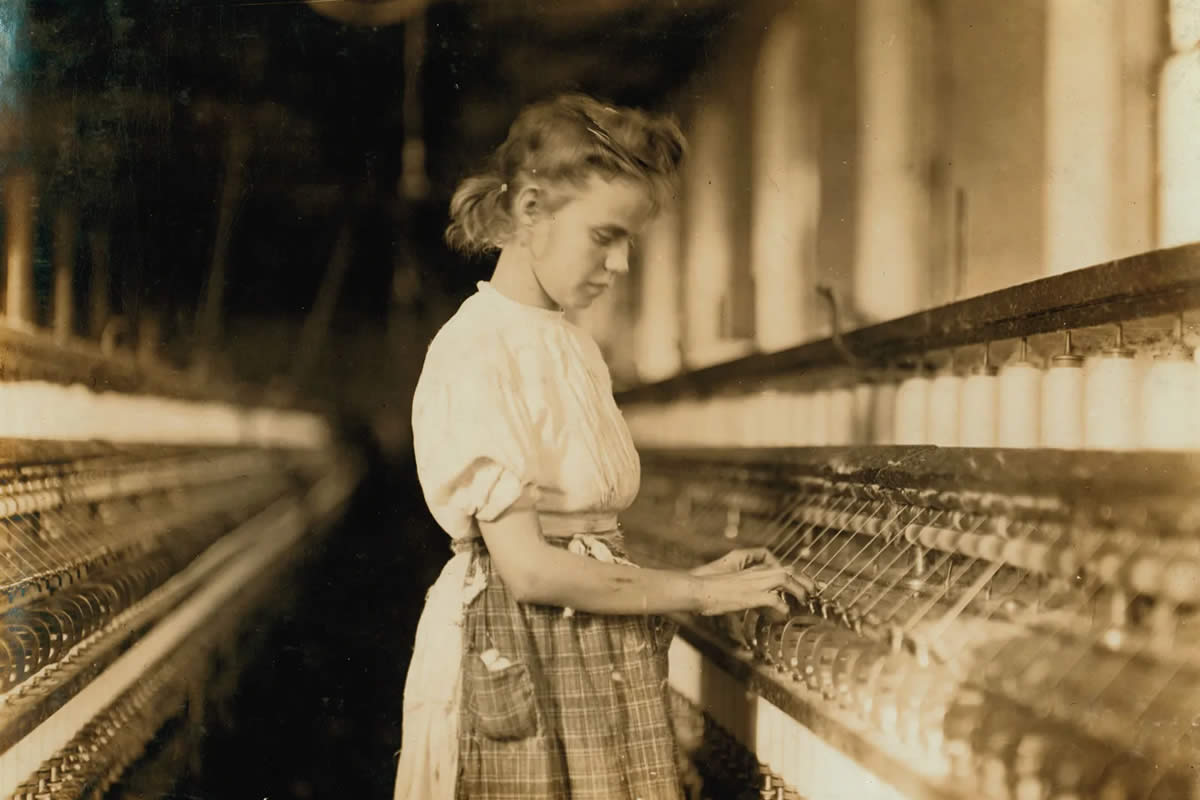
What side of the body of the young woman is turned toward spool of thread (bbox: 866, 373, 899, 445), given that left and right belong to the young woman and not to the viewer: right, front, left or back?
front

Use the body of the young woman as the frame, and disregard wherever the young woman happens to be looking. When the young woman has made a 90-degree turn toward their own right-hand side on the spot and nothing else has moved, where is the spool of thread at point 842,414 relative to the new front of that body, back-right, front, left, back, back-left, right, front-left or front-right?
left

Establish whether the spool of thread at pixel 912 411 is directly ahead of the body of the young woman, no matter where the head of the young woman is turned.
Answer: yes

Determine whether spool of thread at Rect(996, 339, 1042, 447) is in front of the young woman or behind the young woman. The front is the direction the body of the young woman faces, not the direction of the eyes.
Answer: in front

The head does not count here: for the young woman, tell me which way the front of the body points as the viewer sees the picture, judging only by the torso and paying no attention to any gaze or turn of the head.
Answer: to the viewer's right
